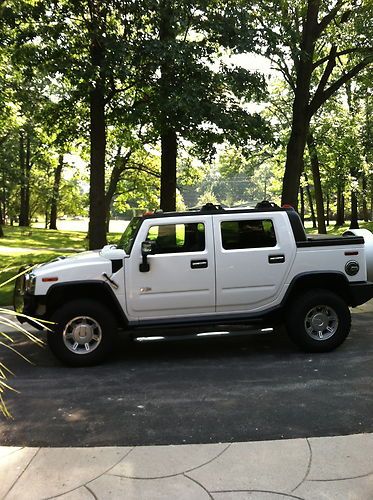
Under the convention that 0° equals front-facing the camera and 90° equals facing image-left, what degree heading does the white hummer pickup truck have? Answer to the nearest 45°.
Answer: approximately 90°
